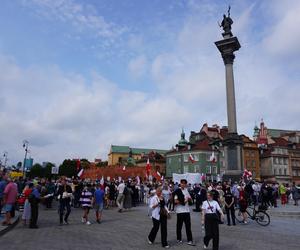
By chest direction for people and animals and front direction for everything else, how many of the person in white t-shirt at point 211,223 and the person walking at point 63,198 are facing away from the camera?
0

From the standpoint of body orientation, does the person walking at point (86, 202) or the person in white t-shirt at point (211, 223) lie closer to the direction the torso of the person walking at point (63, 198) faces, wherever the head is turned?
the person in white t-shirt

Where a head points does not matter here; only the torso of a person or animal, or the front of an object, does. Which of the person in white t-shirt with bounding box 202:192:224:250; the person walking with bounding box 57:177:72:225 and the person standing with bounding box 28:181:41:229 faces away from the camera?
the person standing with bounding box 28:181:41:229

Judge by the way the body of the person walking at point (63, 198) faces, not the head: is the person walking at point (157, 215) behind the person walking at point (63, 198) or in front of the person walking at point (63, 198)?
in front

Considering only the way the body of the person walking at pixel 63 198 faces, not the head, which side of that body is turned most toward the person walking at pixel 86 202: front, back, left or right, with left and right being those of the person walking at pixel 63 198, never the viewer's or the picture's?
left

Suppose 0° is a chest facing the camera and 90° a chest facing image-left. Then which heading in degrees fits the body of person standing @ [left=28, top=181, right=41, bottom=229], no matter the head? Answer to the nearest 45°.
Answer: approximately 180°

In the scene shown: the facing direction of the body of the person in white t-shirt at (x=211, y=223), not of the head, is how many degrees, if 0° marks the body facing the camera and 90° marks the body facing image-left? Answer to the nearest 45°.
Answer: approximately 0°

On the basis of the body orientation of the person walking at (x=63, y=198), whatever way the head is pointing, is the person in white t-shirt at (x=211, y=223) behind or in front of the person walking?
in front

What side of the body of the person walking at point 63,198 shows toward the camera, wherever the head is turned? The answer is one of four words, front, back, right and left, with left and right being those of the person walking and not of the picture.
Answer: front
